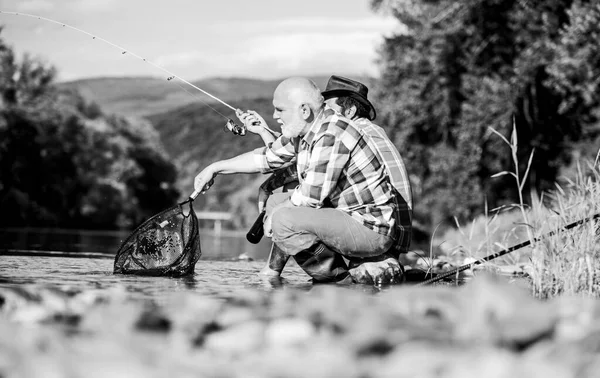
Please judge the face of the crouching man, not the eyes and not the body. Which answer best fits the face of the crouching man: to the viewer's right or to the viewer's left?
to the viewer's left

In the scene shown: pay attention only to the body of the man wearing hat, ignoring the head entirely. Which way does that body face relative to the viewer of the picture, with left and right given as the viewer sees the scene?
facing to the left of the viewer

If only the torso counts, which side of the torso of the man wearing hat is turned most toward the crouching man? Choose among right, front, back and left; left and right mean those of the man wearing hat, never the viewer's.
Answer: left

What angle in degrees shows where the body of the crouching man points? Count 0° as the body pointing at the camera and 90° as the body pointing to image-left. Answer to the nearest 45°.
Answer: approximately 90°

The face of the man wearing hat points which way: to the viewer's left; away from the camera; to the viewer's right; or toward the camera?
to the viewer's left

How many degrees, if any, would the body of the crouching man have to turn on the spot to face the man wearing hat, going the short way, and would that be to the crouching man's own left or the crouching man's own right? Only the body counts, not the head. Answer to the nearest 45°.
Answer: approximately 90° to the crouching man's own right

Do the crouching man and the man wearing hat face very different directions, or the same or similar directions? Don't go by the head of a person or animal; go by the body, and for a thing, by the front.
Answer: same or similar directions

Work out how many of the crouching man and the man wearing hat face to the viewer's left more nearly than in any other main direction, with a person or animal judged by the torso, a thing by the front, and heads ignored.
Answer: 2
